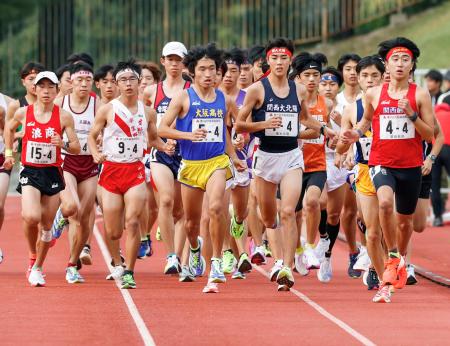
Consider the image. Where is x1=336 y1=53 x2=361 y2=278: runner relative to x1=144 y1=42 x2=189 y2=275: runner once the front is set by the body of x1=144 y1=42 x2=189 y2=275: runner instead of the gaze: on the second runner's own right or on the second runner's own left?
on the second runner's own left

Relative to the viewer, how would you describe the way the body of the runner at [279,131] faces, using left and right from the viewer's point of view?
facing the viewer

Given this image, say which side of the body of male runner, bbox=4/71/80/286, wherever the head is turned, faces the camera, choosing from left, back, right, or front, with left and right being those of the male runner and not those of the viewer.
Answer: front

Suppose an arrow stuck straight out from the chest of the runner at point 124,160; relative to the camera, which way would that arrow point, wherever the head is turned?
toward the camera

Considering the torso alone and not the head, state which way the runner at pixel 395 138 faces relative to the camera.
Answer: toward the camera

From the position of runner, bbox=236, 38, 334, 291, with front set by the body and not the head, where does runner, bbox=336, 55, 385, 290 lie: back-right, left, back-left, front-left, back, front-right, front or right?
left

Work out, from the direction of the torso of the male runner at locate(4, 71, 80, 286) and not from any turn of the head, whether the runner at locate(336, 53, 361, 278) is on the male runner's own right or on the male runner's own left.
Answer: on the male runner's own left

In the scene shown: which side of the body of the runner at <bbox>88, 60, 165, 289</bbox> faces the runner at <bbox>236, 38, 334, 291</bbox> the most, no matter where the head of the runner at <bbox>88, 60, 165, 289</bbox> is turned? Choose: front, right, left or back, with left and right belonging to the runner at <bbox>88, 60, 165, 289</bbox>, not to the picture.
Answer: left

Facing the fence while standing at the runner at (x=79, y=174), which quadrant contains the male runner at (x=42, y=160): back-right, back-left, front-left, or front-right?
back-left
